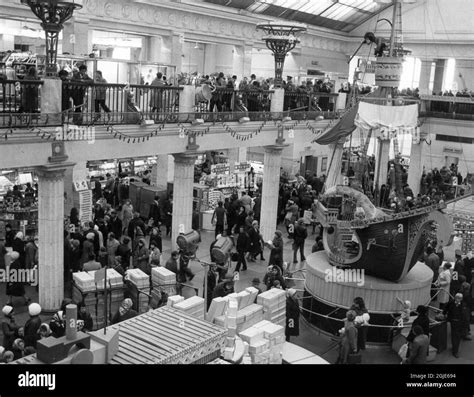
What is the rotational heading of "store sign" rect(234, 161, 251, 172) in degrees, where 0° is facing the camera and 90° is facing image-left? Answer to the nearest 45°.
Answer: approximately 0°

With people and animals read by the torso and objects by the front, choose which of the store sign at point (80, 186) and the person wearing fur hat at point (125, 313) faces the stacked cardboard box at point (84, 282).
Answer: the store sign

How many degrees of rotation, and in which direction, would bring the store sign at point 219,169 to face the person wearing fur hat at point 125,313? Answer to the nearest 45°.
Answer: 0° — it already faces them

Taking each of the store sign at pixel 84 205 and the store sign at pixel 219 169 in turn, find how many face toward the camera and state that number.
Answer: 2

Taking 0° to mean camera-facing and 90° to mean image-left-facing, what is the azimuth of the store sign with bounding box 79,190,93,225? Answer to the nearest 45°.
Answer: approximately 0°

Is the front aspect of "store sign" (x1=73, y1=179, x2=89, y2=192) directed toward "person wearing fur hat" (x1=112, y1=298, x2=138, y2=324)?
yes

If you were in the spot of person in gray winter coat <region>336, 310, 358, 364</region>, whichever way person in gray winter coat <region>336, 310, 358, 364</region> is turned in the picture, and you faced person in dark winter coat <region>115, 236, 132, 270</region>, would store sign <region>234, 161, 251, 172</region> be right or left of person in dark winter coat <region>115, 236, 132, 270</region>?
right

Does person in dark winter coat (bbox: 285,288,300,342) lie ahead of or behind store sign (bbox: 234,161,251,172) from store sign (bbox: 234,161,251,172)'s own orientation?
ahead

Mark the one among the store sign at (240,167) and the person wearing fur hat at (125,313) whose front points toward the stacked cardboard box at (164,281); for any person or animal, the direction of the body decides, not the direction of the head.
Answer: the store sign

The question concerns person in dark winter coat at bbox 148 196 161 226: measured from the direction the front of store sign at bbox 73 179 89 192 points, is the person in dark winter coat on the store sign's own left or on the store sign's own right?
on the store sign's own left

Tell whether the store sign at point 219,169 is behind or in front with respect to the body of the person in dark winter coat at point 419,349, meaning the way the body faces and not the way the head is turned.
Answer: in front
